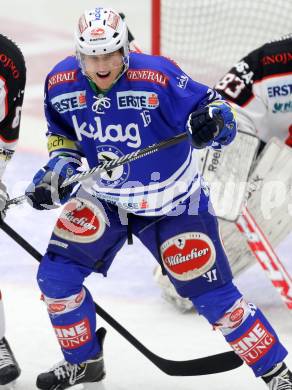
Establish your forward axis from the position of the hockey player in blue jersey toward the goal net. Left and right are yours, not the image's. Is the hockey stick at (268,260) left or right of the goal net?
right

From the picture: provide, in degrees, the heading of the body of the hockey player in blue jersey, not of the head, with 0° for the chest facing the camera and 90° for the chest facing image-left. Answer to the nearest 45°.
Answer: approximately 0°

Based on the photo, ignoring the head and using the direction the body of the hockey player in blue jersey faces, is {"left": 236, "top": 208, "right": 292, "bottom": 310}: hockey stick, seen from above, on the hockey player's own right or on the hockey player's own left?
on the hockey player's own left

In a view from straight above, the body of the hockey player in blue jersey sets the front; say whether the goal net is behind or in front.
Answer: behind
